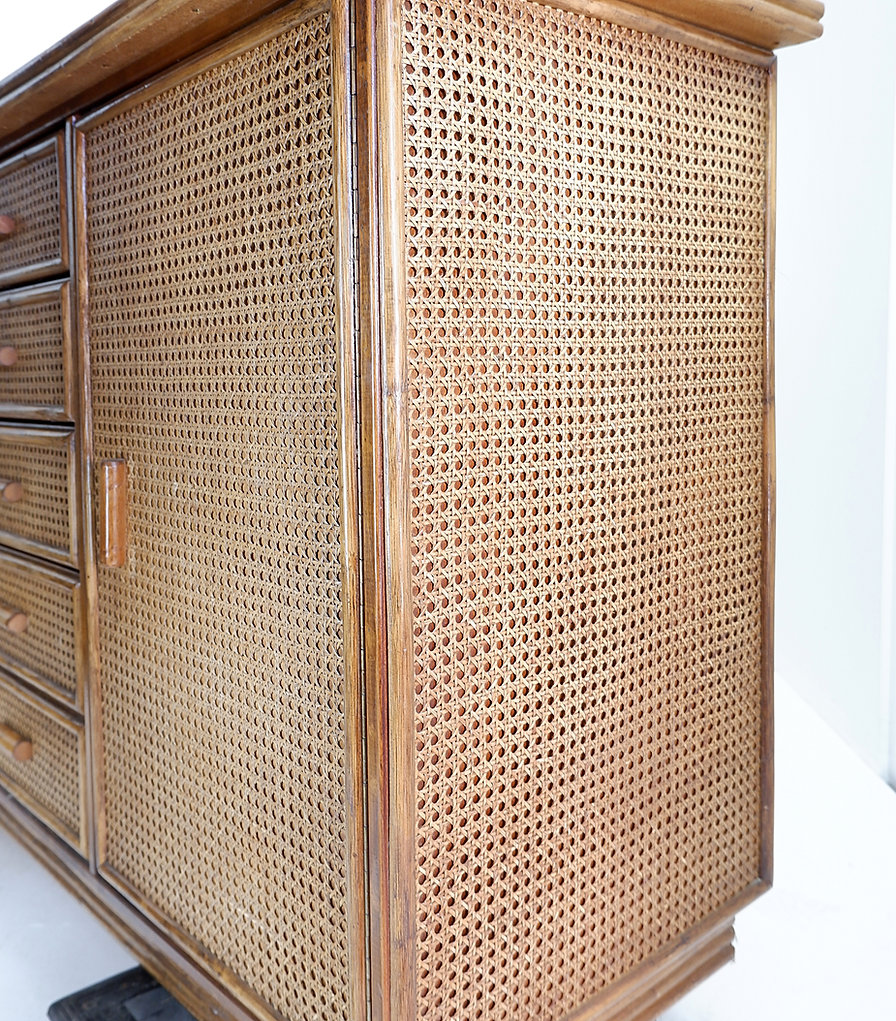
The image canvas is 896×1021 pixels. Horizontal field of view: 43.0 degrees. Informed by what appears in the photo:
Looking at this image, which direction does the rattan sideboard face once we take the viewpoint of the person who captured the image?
facing the viewer and to the left of the viewer
